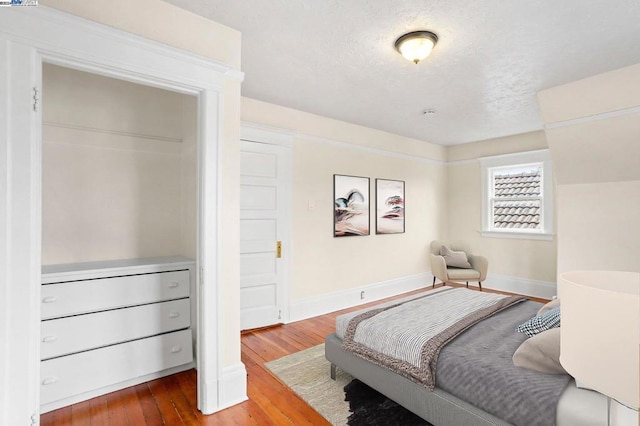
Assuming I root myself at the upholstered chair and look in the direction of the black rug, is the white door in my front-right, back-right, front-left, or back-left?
front-right

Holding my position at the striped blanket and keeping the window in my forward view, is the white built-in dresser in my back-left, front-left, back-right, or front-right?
back-left

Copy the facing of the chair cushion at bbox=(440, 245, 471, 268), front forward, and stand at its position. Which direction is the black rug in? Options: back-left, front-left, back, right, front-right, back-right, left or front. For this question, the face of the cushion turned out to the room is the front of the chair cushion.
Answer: front-right

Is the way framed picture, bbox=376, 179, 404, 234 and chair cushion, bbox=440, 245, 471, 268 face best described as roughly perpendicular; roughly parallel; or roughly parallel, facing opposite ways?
roughly parallel

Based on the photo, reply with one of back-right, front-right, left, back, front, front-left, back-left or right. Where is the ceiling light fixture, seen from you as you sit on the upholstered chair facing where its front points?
front-right

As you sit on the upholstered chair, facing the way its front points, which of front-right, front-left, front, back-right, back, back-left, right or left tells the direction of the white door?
right

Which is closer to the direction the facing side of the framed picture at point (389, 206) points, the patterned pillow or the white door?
the patterned pillow

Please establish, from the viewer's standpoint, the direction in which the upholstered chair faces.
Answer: facing the viewer and to the right of the viewer

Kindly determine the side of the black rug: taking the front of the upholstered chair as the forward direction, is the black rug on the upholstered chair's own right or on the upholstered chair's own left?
on the upholstered chair's own right

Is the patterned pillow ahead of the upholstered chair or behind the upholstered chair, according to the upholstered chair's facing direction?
ahead

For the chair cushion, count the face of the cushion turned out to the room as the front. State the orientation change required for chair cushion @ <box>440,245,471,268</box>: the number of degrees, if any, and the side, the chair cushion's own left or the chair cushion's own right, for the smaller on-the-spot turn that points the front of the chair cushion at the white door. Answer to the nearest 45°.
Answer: approximately 90° to the chair cushion's own right
